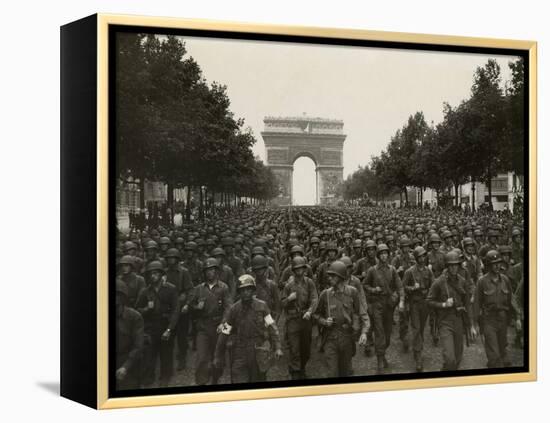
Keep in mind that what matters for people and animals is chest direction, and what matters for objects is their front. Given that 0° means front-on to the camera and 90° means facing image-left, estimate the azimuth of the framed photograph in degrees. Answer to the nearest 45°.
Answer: approximately 315°
